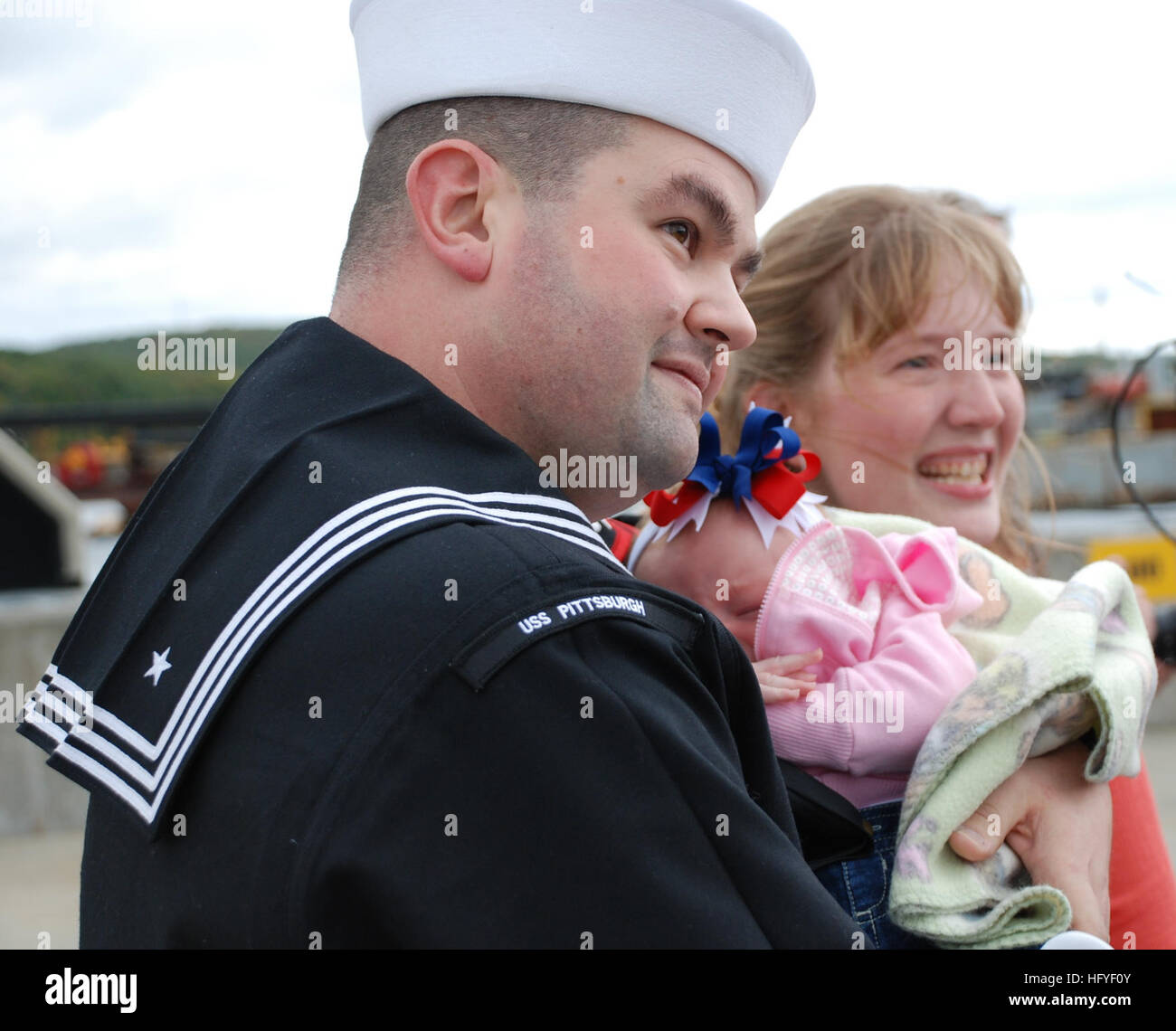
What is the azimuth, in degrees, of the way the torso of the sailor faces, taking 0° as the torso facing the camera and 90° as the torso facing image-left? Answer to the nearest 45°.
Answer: approximately 270°

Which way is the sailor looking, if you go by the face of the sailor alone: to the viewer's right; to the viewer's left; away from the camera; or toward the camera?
to the viewer's right

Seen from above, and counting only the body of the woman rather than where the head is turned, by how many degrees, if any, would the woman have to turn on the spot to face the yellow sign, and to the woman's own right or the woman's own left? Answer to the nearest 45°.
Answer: approximately 135° to the woman's own left

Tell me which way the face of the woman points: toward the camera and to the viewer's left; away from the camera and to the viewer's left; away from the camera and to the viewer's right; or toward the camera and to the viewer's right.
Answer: toward the camera and to the viewer's right
